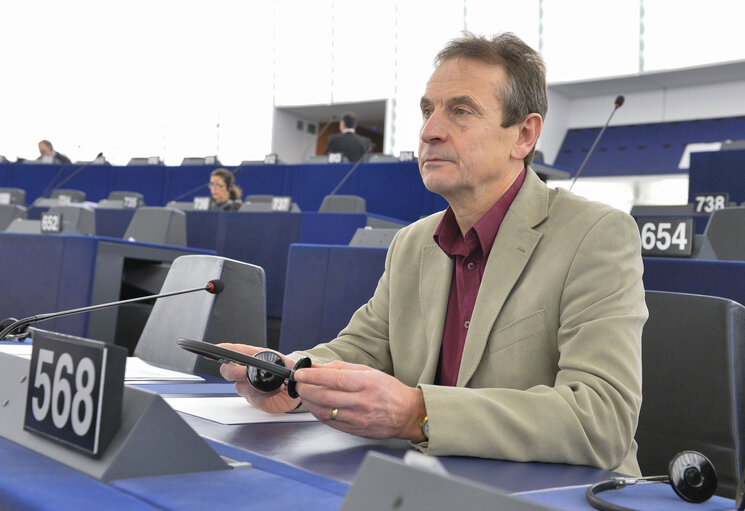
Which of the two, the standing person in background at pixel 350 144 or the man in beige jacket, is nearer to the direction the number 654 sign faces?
the man in beige jacket

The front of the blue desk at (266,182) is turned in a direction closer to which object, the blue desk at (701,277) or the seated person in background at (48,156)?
the blue desk

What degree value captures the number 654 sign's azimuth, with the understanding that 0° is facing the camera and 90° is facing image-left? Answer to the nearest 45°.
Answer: approximately 0°

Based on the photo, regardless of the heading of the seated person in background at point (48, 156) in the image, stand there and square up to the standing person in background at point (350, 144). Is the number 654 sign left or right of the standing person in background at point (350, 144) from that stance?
right

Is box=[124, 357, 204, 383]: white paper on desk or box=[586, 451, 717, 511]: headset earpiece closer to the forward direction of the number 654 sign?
the headset earpiece
